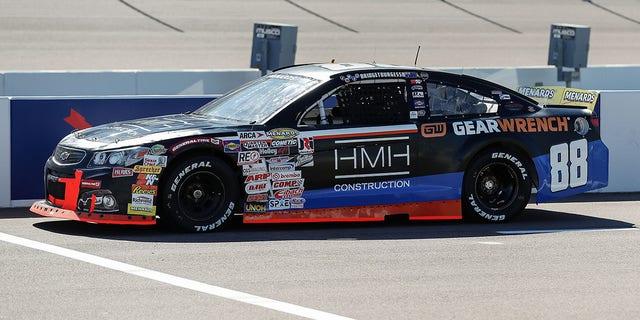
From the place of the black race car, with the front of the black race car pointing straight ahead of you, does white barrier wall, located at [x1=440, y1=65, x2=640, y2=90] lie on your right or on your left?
on your right

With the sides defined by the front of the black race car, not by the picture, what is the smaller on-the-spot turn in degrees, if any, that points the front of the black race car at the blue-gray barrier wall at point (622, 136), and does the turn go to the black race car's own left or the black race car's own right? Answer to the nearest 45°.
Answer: approximately 135° to the black race car's own right

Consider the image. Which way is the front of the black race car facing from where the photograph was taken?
facing to the left of the viewer

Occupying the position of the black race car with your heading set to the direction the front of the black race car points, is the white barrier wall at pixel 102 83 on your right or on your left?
on your right
